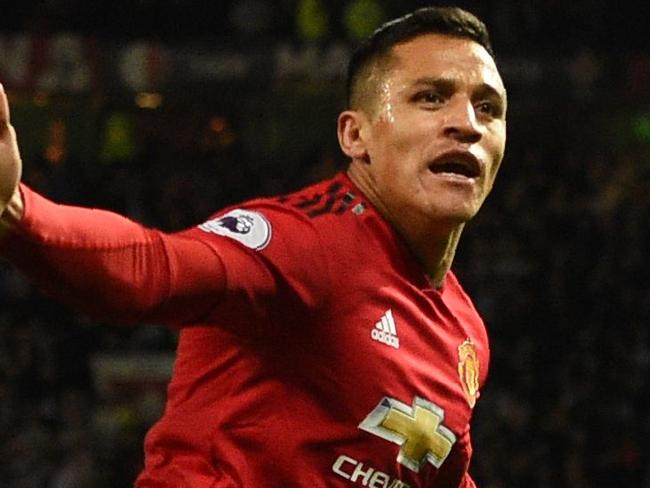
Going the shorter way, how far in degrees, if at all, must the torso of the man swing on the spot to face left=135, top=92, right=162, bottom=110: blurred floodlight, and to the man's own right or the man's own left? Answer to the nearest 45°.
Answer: approximately 135° to the man's own left

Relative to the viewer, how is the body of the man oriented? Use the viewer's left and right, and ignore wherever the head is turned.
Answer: facing the viewer and to the right of the viewer
